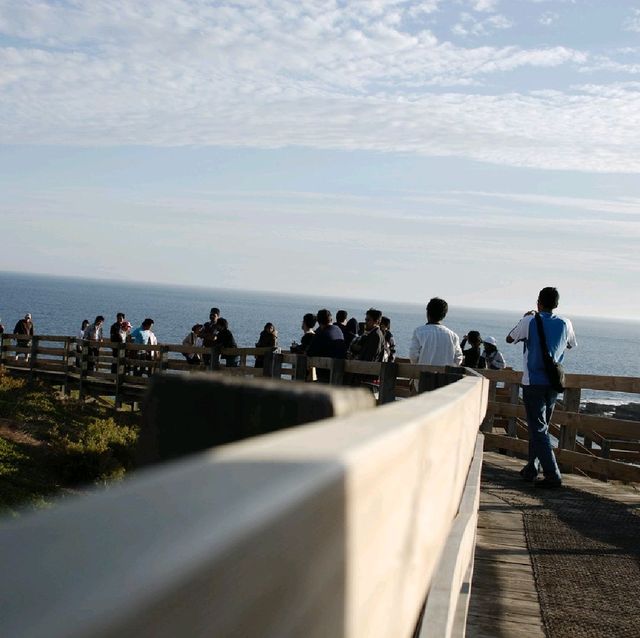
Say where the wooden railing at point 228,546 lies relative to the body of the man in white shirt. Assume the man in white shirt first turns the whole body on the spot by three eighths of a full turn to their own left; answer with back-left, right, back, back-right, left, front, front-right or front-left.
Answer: front-left

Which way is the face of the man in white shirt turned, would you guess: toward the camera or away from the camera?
away from the camera

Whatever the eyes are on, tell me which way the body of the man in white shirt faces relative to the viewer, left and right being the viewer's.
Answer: facing away from the viewer

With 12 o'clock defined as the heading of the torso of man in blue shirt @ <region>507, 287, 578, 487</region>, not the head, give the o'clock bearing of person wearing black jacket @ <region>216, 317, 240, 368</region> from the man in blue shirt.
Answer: The person wearing black jacket is roughly at 11 o'clock from the man in blue shirt.

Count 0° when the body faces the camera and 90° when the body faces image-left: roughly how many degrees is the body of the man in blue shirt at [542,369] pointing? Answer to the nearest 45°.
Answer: approximately 180°

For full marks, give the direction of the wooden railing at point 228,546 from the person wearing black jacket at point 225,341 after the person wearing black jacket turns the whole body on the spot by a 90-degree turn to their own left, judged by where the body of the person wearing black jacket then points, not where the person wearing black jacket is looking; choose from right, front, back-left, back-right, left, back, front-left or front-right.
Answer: front-left

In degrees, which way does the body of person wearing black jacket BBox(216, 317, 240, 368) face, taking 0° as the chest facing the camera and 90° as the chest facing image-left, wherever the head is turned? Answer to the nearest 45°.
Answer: approximately 135°

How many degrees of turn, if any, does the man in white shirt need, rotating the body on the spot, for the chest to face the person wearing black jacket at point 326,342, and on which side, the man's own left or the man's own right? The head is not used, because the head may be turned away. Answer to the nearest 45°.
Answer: approximately 45° to the man's own left
